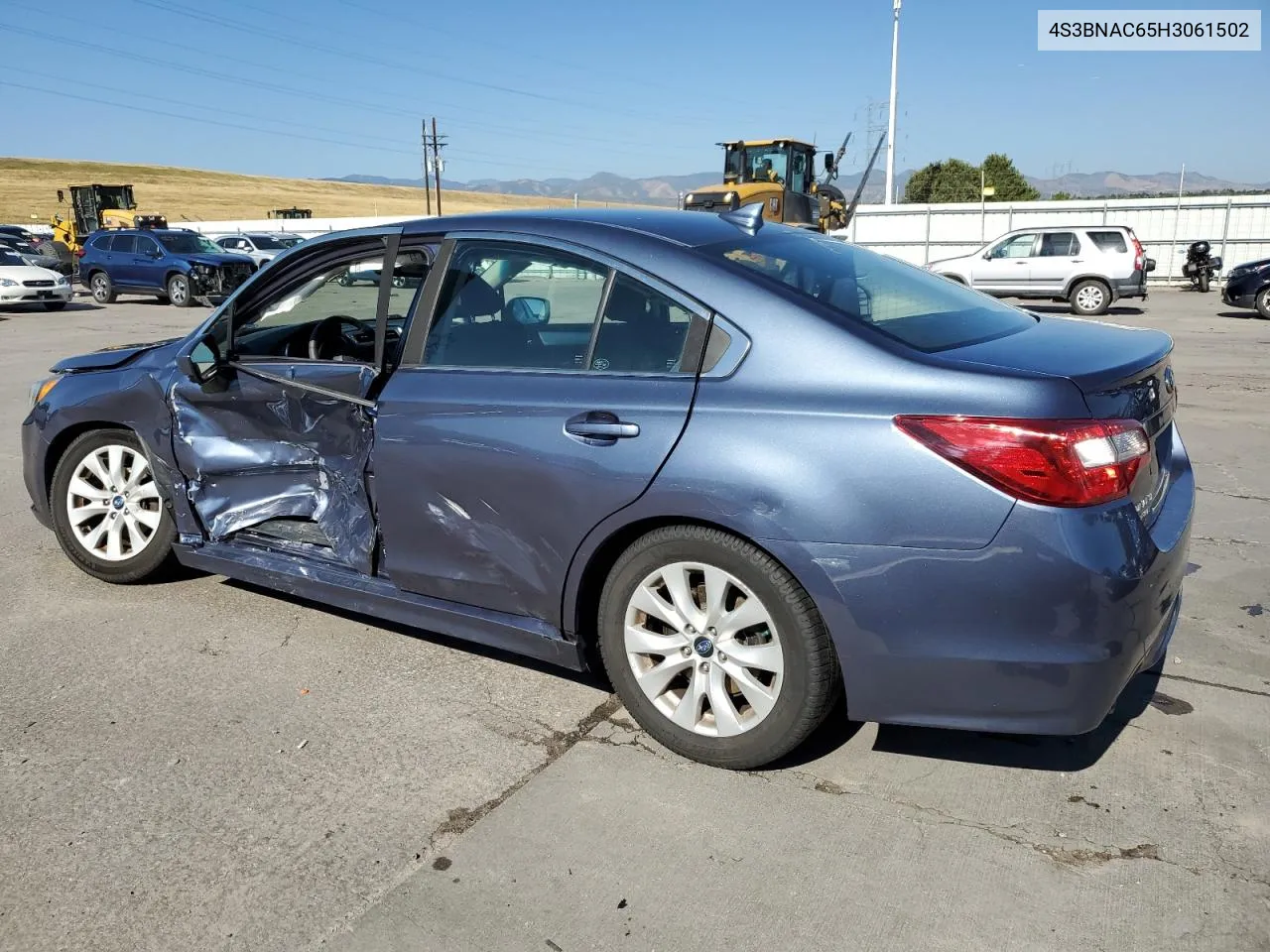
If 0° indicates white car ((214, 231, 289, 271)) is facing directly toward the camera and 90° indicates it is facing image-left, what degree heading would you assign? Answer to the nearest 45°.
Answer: approximately 315°

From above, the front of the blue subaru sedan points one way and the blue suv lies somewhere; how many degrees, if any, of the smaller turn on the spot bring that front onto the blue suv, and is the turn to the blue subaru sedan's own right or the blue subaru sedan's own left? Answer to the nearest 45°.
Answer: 0° — it already faces it

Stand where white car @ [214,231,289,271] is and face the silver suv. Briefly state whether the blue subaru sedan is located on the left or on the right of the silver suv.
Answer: right

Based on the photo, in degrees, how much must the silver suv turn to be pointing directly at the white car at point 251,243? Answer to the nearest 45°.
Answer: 0° — it already faces it

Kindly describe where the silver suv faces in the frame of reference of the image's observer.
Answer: facing to the left of the viewer

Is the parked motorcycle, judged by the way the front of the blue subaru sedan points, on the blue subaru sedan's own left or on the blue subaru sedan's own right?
on the blue subaru sedan's own right

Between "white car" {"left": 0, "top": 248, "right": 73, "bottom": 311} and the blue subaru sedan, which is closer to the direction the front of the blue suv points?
the blue subaru sedan

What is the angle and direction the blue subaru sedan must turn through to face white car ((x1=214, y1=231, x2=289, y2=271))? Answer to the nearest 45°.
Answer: approximately 45° to its right

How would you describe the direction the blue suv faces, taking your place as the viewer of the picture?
facing the viewer and to the right of the viewer

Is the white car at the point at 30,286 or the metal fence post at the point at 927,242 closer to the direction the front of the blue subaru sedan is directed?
the white car

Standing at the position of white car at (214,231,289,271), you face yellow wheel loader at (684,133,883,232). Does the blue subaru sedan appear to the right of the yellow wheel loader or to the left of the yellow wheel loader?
right

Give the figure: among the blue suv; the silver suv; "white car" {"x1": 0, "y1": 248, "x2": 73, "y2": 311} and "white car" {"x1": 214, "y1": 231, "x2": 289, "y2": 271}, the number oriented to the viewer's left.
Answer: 1

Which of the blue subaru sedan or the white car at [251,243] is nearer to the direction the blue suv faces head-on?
the blue subaru sedan

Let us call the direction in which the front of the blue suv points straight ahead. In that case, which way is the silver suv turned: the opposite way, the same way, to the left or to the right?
the opposite way
